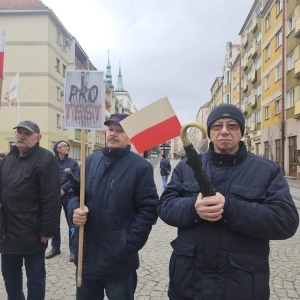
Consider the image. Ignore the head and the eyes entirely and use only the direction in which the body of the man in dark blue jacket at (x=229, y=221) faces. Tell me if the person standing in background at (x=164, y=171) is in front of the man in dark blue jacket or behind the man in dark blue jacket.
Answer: behind

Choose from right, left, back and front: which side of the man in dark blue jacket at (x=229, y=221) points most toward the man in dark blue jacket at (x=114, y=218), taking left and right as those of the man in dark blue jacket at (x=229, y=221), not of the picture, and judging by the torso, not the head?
right

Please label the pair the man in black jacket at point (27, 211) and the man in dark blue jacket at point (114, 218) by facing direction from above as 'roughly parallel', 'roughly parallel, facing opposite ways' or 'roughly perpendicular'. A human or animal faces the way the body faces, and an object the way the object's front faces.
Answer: roughly parallel

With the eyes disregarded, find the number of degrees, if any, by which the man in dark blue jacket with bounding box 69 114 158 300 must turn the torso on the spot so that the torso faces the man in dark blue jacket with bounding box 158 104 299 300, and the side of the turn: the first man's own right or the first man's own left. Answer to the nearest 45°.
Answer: approximately 90° to the first man's own left

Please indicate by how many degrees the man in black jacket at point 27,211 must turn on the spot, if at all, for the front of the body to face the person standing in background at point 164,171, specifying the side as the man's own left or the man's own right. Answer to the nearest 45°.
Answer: approximately 180°

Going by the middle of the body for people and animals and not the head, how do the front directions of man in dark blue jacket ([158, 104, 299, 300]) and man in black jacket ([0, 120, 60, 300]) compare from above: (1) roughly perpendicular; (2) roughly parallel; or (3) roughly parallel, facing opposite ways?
roughly parallel

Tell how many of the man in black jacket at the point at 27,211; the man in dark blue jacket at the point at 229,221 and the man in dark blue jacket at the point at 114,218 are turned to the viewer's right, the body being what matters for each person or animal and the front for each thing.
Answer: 0

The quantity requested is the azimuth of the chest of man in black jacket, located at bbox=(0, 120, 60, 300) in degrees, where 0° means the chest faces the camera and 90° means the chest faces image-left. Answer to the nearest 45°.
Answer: approximately 45°

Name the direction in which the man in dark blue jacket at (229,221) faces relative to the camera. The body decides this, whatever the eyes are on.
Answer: toward the camera

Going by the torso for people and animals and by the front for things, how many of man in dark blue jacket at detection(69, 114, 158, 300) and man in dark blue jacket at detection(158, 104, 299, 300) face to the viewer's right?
0

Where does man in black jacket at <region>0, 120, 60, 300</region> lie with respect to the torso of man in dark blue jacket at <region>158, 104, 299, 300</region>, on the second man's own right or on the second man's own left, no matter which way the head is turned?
on the second man's own right

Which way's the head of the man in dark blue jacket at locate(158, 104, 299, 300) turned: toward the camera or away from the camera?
toward the camera

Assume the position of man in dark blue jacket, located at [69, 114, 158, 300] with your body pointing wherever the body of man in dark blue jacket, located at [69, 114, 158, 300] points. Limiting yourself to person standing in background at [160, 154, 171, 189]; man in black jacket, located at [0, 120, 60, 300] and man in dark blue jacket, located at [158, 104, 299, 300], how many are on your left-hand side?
1

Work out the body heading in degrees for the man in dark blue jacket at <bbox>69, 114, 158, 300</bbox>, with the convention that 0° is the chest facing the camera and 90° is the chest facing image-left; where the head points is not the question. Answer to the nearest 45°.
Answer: approximately 45°

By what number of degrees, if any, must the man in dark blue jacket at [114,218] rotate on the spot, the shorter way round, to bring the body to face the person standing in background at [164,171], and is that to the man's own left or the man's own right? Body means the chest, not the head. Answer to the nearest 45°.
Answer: approximately 135° to the man's own right
